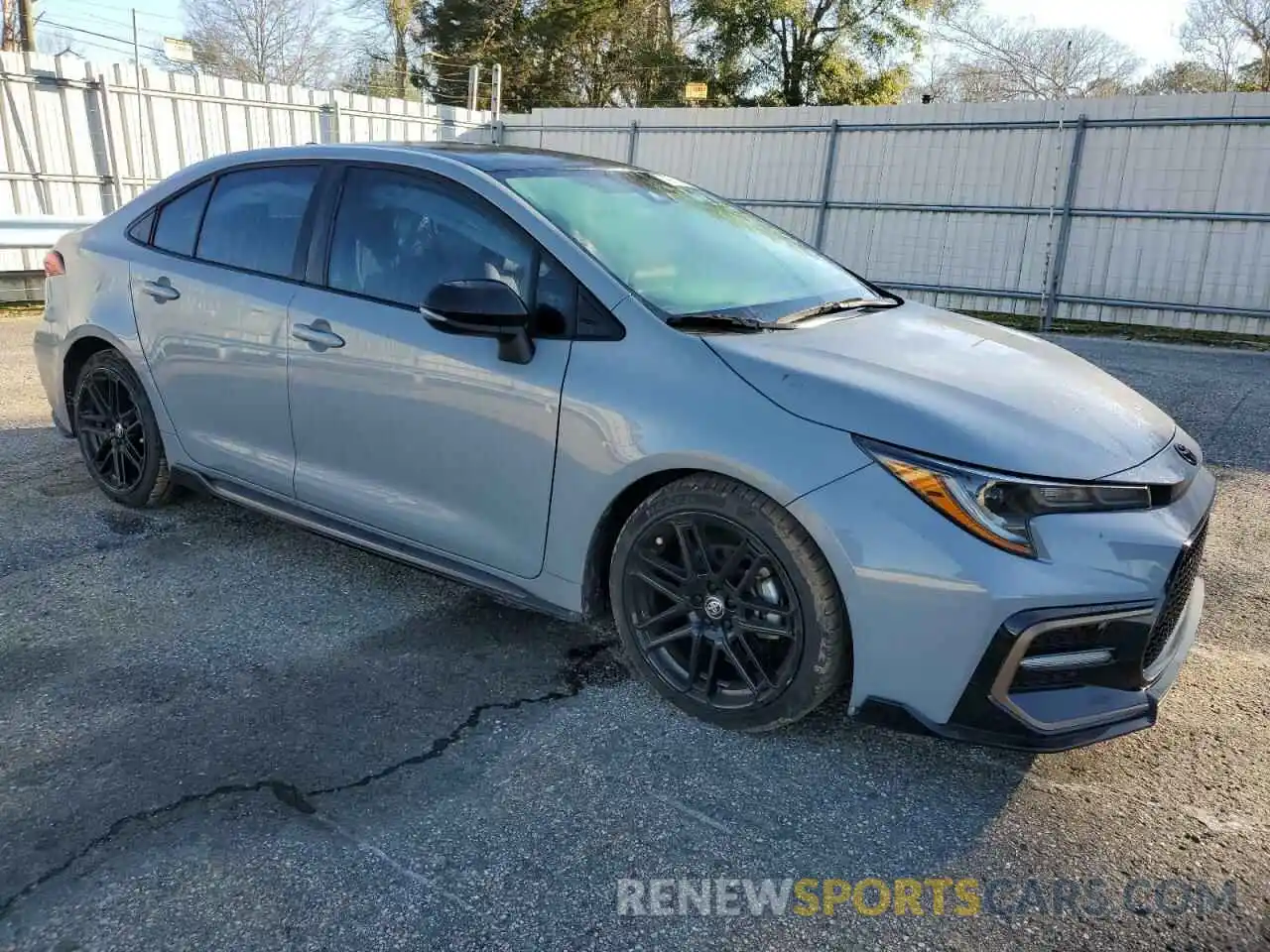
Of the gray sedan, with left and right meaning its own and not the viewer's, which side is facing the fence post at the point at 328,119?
back

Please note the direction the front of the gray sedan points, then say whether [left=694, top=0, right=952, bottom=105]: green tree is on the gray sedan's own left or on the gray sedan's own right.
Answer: on the gray sedan's own left

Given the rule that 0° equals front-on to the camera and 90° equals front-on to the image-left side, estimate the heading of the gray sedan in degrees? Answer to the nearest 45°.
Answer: approximately 315°

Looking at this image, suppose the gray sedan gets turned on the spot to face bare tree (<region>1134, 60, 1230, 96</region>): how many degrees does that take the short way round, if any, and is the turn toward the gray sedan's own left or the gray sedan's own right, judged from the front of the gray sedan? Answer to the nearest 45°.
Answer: approximately 90° to the gray sedan's own left

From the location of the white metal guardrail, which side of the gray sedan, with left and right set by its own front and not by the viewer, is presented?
back

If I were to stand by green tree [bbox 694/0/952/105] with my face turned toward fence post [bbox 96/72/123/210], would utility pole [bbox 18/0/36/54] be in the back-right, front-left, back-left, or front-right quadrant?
front-right

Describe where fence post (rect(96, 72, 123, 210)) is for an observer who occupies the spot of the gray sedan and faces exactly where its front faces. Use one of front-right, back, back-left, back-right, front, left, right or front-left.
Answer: back

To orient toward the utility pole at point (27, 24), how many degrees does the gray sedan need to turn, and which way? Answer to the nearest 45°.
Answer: approximately 180°

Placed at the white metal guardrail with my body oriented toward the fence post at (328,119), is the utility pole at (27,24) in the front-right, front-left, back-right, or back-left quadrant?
front-left

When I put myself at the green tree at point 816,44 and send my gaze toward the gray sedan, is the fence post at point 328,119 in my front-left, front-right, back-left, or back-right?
front-right
